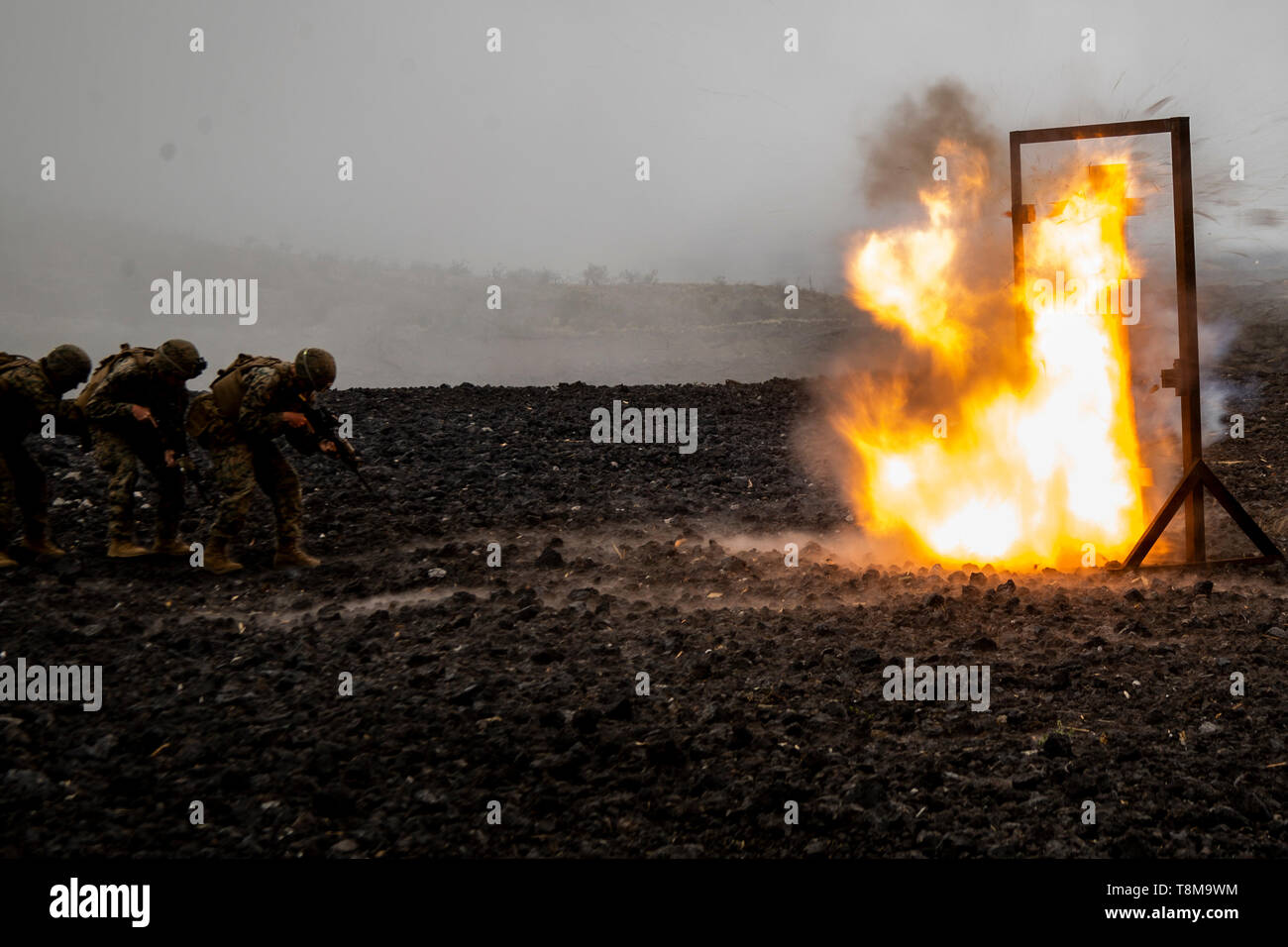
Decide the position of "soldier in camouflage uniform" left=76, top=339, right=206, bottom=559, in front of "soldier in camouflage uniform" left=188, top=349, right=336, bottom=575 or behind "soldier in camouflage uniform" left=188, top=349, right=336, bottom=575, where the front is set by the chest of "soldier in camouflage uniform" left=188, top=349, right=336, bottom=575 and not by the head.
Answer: behind

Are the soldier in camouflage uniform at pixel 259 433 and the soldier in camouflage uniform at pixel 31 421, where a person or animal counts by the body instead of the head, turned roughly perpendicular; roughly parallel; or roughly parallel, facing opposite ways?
roughly parallel

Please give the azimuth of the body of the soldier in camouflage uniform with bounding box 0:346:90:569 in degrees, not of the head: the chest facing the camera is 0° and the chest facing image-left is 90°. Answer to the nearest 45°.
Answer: approximately 270°

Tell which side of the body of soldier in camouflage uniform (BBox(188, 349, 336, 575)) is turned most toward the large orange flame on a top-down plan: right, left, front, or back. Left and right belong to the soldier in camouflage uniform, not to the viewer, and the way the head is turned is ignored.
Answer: front

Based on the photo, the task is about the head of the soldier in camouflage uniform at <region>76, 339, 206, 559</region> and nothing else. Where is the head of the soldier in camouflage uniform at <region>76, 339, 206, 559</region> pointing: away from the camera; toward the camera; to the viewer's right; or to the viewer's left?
to the viewer's right

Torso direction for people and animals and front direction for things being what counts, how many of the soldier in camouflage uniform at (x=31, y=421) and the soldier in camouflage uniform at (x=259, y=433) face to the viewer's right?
2

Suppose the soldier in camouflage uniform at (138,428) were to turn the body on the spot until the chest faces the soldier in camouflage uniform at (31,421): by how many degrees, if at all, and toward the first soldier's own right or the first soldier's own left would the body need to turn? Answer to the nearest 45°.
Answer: approximately 135° to the first soldier's own right

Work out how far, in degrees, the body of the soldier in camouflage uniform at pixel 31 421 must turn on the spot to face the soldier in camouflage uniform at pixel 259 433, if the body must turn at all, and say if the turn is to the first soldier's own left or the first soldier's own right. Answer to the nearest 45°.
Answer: approximately 45° to the first soldier's own right

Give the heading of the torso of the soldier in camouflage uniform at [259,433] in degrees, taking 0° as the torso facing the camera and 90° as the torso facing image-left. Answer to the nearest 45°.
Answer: approximately 270°

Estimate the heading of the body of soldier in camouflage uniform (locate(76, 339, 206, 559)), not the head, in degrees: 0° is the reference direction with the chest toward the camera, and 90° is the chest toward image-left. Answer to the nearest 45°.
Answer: approximately 315°
